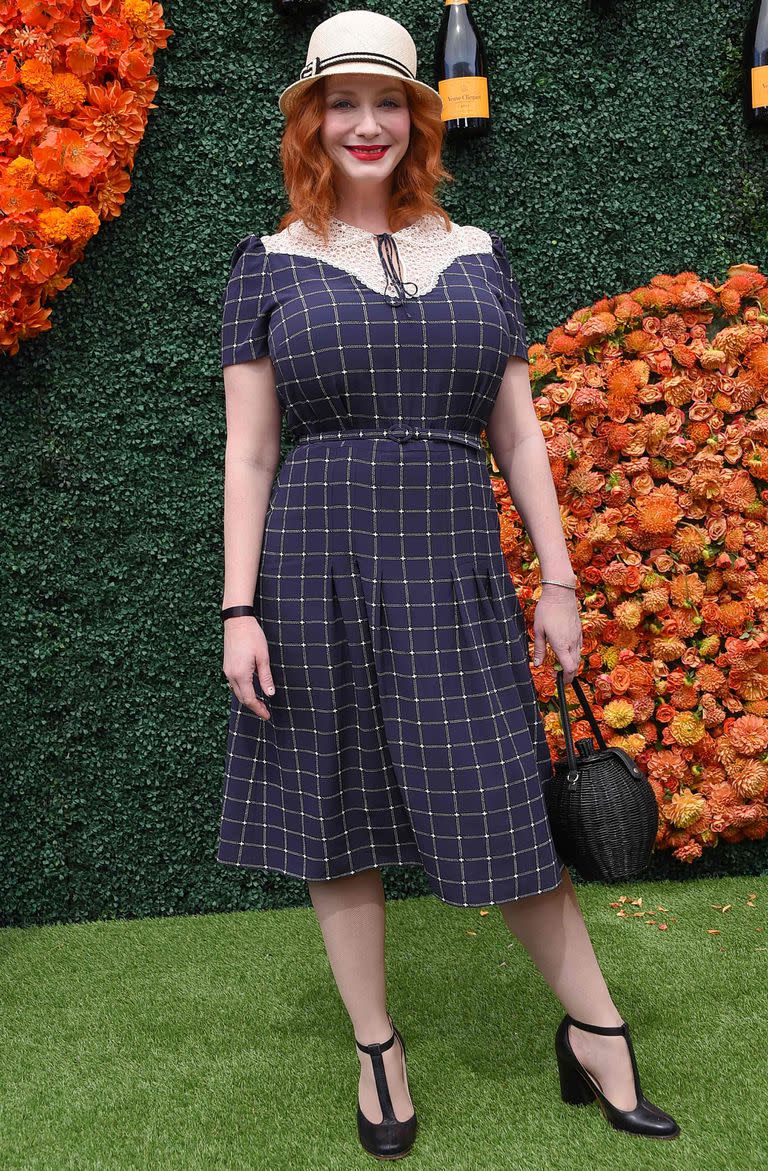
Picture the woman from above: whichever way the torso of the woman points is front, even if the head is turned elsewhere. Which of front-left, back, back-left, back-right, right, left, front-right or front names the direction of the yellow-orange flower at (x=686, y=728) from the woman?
back-left

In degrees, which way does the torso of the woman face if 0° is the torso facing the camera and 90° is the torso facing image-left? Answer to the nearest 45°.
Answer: approximately 0°

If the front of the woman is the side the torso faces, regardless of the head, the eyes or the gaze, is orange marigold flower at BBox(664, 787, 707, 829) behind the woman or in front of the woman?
behind

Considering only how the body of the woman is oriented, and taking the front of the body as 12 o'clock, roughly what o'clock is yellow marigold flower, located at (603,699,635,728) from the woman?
The yellow marigold flower is roughly at 7 o'clock from the woman.

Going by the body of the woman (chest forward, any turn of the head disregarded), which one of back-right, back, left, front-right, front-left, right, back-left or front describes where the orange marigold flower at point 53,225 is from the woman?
back-right

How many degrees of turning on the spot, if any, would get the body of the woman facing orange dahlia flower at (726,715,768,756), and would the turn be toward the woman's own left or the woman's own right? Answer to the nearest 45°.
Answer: approximately 135° to the woman's own left

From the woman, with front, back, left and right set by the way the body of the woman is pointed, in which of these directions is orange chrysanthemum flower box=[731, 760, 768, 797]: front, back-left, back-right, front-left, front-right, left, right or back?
back-left

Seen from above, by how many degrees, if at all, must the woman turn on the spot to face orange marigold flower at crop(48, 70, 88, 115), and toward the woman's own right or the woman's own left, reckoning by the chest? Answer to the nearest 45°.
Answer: approximately 135° to the woman's own right
